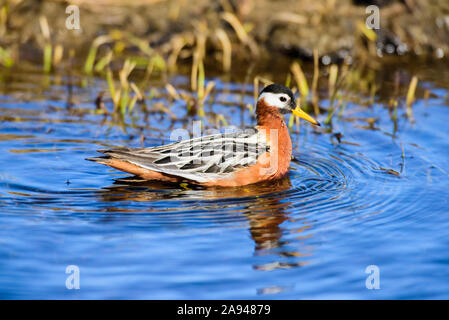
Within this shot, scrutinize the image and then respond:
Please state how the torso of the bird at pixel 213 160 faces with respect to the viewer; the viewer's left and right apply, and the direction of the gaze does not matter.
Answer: facing to the right of the viewer
